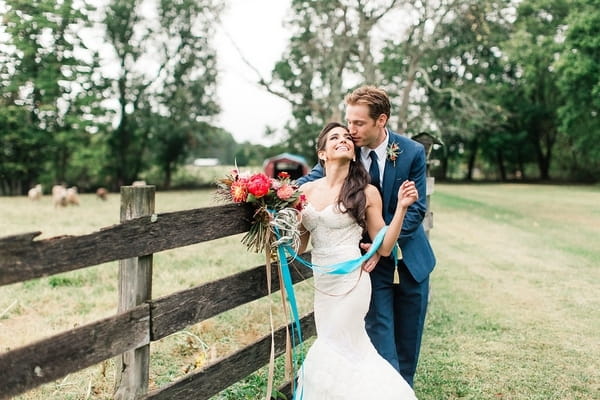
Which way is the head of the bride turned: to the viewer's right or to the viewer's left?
to the viewer's right

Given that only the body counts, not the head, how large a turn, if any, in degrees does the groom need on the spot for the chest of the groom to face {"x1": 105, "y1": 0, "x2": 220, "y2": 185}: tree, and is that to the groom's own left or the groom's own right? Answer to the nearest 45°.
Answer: approximately 90° to the groom's own right

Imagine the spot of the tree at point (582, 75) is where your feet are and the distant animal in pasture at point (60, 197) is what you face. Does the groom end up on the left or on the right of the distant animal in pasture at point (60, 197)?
left

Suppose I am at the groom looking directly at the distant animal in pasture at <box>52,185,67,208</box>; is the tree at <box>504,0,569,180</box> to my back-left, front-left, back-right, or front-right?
front-right

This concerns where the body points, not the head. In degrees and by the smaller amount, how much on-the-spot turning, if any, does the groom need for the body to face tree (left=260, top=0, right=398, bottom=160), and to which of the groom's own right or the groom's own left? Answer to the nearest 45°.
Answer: approximately 135° to the groom's own right

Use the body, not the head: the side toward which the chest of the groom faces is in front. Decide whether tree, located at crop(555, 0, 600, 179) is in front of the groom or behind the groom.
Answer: behind

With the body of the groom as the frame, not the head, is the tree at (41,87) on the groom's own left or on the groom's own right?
on the groom's own right

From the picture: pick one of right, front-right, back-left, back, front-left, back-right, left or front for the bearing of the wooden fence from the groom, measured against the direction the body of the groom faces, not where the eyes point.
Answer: front

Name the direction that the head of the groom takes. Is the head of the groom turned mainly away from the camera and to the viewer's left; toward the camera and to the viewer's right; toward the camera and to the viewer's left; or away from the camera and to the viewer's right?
toward the camera and to the viewer's left

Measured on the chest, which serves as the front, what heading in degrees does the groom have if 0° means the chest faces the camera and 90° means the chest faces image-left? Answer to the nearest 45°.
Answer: approximately 45°

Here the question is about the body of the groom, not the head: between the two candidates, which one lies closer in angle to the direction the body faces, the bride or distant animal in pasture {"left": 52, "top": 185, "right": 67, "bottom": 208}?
the bride

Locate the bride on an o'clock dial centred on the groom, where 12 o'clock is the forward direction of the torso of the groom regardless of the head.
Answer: The bride is roughly at 12 o'clock from the groom.
